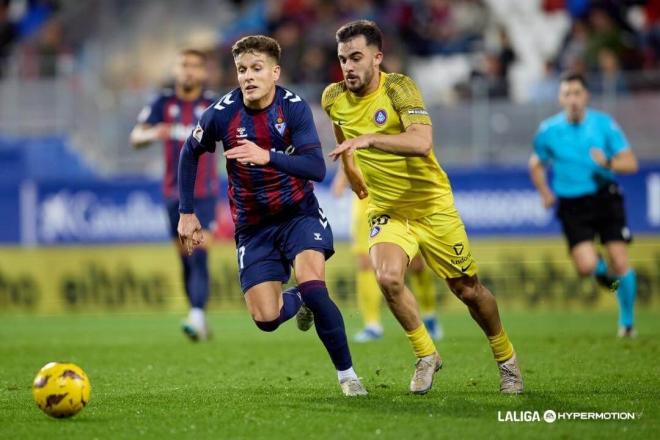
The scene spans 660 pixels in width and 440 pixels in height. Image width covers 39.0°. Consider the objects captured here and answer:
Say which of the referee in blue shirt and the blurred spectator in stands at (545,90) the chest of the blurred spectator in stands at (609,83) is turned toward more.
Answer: the referee in blue shirt

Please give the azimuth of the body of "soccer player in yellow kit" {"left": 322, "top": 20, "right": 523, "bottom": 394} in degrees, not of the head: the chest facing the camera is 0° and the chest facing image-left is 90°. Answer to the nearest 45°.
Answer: approximately 45°

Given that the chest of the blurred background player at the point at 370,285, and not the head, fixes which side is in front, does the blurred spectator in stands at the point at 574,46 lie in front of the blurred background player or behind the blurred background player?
behind

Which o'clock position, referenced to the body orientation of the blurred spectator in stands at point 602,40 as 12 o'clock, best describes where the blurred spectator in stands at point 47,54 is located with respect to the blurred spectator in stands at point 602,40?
the blurred spectator in stands at point 47,54 is roughly at 3 o'clock from the blurred spectator in stands at point 602,40.

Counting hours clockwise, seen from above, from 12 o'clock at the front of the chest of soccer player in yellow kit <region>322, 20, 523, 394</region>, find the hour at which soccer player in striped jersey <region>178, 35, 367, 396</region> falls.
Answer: The soccer player in striped jersey is roughly at 1 o'clock from the soccer player in yellow kit.

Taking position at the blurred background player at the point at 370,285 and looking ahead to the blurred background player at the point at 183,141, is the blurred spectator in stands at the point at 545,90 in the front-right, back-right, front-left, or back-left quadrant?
back-right

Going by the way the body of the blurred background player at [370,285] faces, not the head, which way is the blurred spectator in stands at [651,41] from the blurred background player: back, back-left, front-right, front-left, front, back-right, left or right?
back

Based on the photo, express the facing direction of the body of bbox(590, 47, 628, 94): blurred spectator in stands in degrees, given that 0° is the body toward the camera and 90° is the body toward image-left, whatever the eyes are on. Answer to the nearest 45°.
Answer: approximately 0°

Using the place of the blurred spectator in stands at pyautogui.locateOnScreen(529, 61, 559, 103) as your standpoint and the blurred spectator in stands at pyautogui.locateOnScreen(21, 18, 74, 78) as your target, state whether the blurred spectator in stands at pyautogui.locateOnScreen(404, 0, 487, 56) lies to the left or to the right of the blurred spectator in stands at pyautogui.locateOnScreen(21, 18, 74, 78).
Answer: right

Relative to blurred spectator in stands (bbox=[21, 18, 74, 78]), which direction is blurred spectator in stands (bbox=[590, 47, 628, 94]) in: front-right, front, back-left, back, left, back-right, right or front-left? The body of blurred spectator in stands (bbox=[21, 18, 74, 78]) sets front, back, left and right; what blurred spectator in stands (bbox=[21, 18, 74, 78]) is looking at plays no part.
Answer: front-left

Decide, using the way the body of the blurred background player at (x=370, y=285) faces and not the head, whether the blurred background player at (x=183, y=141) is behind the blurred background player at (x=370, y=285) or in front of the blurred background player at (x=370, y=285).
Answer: in front

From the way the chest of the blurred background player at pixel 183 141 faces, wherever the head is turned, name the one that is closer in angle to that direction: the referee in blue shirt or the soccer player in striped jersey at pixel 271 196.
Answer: the soccer player in striped jersey
